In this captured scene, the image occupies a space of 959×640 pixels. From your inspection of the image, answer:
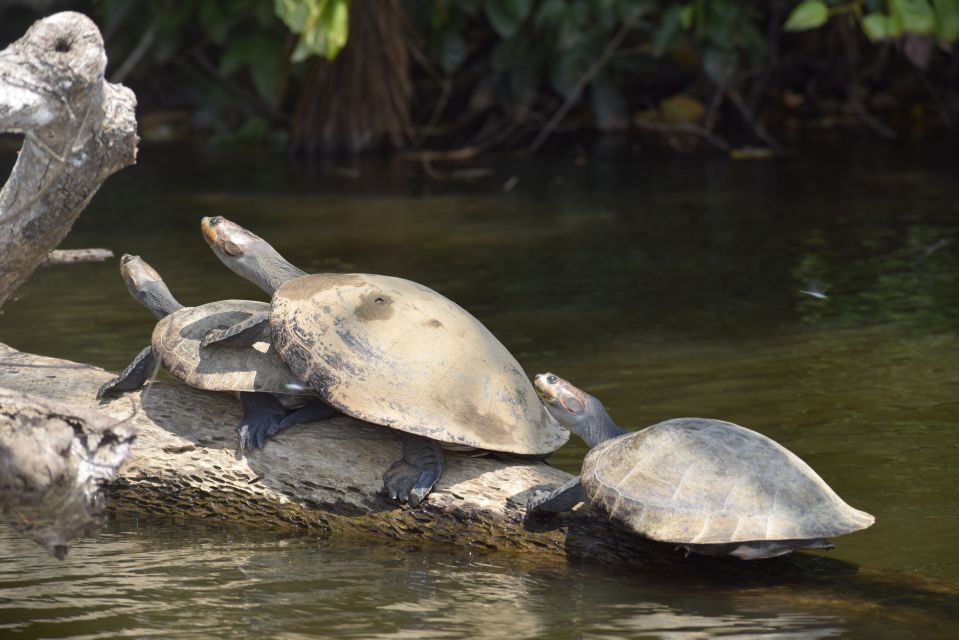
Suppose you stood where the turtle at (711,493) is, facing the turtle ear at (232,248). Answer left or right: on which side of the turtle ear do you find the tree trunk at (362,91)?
right

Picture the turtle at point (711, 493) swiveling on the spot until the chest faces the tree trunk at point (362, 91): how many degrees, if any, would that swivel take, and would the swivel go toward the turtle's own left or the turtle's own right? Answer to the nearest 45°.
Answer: approximately 90° to the turtle's own right

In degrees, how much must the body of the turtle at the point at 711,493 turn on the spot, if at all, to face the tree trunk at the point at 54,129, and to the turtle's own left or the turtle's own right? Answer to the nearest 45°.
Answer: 0° — it already faces it

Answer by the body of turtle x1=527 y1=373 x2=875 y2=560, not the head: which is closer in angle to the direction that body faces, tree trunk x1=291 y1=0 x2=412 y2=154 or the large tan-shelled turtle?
the large tan-shelled turtle

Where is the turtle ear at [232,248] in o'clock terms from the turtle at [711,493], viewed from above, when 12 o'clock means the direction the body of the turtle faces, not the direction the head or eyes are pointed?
The turtle ear is roughly at 1 o'clock from the turtle.

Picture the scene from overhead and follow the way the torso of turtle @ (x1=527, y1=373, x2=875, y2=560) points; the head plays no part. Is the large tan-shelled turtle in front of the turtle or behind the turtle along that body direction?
in front

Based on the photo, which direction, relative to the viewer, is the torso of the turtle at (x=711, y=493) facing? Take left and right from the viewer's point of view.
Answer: facing to the left of the viewer

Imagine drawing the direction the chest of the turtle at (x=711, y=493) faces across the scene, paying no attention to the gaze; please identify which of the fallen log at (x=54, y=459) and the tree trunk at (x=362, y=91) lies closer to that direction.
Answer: the fallen log

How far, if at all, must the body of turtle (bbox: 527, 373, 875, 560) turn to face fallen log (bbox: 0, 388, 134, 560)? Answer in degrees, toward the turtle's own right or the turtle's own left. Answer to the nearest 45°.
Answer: approximately 45° to the turtle's own left
